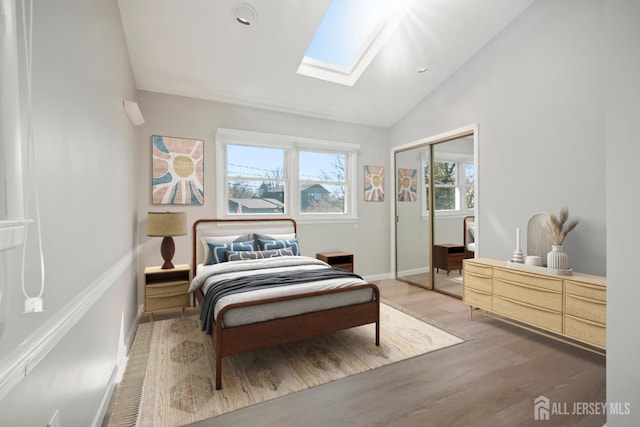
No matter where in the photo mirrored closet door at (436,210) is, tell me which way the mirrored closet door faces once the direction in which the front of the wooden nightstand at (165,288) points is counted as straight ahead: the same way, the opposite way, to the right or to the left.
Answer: to the right

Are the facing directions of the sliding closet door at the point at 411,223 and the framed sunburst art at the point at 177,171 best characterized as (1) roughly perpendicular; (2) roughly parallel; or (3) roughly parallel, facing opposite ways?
roughly perpendicular

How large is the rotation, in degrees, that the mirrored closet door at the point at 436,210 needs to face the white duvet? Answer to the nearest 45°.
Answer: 0° — it already faces it

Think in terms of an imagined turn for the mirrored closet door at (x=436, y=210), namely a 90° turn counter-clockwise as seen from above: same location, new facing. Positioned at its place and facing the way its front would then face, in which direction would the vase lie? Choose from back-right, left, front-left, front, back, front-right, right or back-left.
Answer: front

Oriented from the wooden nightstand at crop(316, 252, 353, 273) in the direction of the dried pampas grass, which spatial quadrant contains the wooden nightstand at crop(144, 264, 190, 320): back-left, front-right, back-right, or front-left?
back-right

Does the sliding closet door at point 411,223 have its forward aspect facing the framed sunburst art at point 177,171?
yes

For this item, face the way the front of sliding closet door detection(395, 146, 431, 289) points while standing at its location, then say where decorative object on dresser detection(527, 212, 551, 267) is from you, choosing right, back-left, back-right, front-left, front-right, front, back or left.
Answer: left

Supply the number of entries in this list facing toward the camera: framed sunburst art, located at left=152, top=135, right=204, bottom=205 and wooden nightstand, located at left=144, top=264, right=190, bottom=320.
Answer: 2

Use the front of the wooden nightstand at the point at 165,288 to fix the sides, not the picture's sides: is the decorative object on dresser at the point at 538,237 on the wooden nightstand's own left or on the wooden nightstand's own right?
on the wooden nightstand's own left

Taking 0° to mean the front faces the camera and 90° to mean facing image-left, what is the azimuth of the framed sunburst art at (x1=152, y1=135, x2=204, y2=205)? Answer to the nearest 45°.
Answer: approximately 0°

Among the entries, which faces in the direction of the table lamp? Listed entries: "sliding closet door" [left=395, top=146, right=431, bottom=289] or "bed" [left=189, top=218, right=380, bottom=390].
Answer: the sliding closet door
